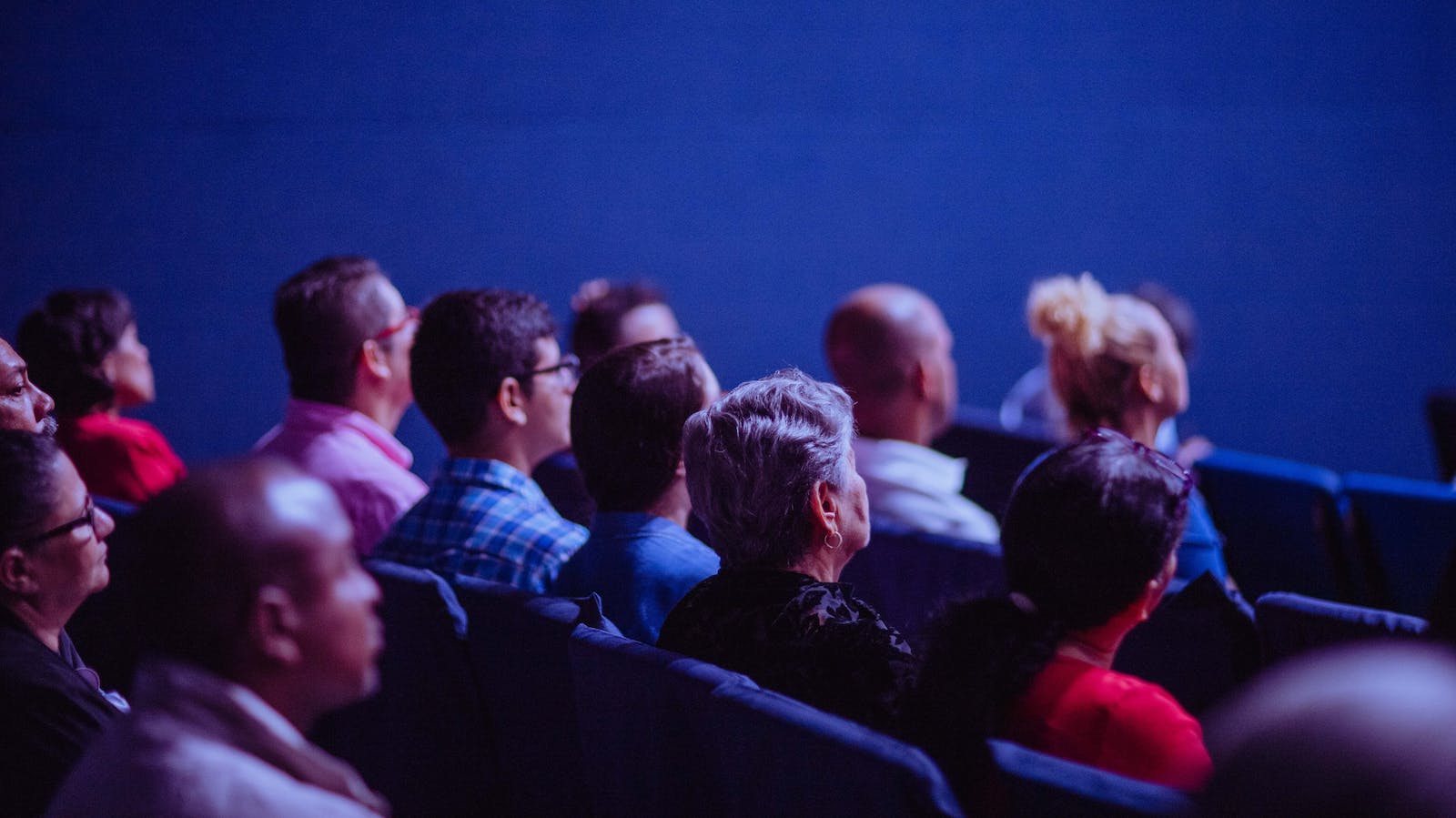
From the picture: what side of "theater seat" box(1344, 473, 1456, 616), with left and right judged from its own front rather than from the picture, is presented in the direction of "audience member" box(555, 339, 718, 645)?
back

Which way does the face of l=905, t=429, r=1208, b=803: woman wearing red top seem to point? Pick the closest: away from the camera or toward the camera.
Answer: away from the camera

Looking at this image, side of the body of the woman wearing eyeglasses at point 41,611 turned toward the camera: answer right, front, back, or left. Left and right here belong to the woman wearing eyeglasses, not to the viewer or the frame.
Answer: right

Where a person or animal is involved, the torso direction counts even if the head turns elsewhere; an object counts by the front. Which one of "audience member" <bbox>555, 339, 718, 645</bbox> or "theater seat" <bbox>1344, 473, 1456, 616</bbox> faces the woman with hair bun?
the audience member

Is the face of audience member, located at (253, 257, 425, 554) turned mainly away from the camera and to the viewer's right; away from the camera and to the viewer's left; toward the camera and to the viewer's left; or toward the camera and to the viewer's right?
away from the camera and to the viewer's right

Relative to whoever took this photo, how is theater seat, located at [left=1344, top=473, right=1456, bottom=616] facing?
facing away from the viewer and to the right of the viewer

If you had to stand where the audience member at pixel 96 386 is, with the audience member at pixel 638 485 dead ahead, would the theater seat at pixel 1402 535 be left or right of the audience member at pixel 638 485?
left

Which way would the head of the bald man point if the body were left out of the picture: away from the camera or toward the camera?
away from the camera

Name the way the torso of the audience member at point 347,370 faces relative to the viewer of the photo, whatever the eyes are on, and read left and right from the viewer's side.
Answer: facing away from the viewer and to the right of the viewer

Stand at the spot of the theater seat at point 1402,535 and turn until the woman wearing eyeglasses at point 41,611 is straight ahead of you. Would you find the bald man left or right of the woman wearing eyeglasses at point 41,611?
right

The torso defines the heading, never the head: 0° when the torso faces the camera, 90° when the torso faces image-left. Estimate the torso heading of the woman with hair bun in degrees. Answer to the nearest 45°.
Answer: approximately 225°
